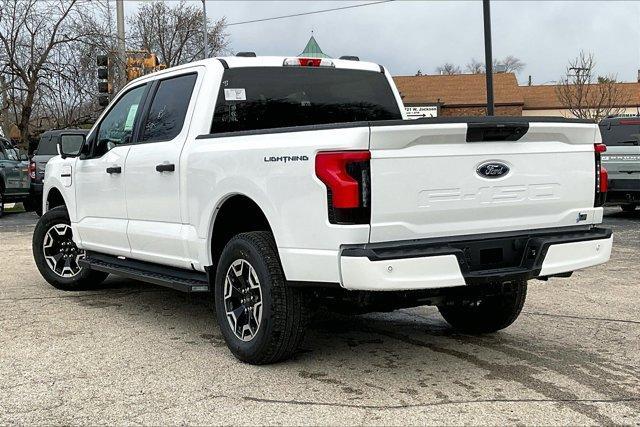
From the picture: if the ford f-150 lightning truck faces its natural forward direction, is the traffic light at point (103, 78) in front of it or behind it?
in front

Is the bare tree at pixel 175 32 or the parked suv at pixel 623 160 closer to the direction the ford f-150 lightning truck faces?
the bare tree

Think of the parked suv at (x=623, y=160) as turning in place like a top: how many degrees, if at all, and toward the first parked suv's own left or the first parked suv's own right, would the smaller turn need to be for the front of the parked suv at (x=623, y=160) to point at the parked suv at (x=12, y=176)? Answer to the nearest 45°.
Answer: approximately 90° to the first parked suv's own left

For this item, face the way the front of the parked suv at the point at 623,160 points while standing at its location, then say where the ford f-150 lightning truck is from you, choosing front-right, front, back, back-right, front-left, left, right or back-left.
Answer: back

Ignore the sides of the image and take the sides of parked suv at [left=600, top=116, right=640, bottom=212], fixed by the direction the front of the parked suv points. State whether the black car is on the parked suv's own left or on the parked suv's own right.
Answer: on the parked suv's own left

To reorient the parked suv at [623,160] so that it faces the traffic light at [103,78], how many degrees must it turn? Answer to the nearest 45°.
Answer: approximately 90° to its left

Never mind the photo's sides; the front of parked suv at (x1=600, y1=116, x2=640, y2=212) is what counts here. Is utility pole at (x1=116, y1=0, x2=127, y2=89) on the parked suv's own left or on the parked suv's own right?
on the parked suv's own left

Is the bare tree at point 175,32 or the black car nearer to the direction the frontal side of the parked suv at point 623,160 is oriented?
the bare tree

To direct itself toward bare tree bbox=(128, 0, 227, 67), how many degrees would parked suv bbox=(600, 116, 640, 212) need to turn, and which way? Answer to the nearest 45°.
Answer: approximately 45° to its left

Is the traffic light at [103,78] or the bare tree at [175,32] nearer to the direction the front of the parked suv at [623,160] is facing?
the bare tree

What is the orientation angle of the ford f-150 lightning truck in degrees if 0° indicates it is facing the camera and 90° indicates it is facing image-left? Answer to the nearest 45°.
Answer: approximately 135°

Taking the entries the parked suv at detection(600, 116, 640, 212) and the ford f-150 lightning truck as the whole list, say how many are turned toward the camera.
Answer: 0

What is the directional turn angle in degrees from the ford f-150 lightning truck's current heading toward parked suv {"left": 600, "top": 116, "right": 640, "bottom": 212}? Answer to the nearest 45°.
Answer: approximately 90° to its right

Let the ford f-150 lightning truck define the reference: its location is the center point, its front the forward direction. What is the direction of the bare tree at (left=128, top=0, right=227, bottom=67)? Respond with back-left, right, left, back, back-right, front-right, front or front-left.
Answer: front-right

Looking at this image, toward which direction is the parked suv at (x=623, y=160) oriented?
away from the camera
